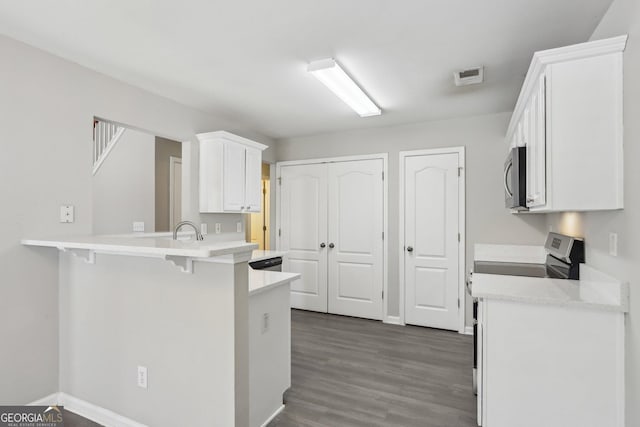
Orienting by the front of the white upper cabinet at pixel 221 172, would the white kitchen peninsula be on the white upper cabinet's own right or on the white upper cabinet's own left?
on the white upper cabinet's own right

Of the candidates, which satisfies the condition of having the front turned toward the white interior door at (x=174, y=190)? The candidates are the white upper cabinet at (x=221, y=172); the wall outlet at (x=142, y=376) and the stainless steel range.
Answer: the stainless steel range

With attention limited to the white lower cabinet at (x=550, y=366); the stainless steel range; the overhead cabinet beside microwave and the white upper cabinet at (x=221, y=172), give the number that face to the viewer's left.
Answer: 3

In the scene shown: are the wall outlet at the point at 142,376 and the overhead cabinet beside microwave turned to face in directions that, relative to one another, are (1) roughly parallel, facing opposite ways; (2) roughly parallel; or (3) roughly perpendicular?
roughly perpendicular

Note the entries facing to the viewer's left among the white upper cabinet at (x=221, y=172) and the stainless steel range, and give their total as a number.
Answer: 1

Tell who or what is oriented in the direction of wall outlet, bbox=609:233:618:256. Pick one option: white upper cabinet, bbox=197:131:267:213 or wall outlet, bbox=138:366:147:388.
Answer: the white upper cabinet

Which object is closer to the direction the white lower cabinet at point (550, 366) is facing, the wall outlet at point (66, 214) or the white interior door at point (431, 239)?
the wall outlet

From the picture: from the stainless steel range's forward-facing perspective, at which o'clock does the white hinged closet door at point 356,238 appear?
The white hinged closet door is roughly at 1 o'clock from the stainless steel range.

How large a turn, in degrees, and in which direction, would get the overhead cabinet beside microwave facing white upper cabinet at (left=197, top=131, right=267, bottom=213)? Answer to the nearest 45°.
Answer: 0° — it already faces it

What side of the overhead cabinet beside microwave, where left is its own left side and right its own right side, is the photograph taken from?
left

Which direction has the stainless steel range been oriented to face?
to the viewer's left

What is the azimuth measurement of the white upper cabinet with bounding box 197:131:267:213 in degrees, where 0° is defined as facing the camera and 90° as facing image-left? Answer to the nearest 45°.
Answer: approximately 315°

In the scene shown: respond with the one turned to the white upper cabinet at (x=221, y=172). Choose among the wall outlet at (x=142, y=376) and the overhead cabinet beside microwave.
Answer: the overhead cabinet beside microwave
